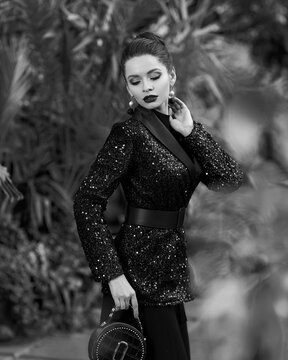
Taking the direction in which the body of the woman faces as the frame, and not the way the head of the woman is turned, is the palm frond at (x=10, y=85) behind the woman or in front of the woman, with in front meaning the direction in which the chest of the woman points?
behind
